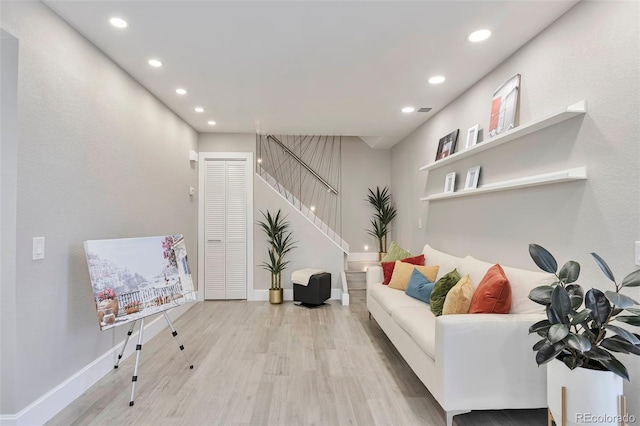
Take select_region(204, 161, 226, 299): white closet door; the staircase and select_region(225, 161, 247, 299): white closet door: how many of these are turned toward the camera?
3

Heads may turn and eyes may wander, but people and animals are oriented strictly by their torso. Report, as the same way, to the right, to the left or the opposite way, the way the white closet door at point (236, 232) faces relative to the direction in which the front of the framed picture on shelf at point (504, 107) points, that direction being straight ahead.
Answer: to the left

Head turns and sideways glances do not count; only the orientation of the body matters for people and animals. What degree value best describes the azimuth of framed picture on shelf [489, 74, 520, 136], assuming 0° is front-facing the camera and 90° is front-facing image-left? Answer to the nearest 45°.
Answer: approximately 45°

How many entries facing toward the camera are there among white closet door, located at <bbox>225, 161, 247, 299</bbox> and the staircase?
2

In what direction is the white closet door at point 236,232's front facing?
toward the camera

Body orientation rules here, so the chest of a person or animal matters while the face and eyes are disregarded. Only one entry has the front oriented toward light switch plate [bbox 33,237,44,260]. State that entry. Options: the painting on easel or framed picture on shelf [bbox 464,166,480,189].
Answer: the framed picture on shelf

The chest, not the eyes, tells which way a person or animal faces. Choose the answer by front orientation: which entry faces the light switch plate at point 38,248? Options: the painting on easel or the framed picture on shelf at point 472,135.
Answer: the framed picture on shelf

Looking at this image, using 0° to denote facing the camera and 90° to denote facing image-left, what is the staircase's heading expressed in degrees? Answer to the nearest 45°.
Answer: approximately 0°

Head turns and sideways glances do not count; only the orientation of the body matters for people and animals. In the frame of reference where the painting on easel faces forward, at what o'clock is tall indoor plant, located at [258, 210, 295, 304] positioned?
The tall indoor plant is roughly at 9 o'clock from the painting on easel.

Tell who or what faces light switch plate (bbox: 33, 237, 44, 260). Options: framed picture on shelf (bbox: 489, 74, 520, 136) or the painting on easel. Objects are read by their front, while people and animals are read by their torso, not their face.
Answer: the framed picture on shelf

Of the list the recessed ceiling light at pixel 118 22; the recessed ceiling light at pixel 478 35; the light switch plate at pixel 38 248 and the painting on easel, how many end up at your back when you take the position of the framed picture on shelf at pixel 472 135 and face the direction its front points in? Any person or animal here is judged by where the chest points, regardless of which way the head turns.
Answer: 0

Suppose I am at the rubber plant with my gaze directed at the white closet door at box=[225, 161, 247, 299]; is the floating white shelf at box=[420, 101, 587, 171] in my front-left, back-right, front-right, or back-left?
front-right

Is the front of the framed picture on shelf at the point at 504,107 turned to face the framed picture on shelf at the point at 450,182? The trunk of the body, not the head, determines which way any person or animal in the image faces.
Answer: no

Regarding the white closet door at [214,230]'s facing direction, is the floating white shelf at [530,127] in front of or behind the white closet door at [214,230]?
in front

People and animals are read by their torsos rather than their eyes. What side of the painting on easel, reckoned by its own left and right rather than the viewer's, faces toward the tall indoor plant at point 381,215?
left

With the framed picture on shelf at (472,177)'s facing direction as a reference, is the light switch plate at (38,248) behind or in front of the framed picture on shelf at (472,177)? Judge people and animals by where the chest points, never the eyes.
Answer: in front

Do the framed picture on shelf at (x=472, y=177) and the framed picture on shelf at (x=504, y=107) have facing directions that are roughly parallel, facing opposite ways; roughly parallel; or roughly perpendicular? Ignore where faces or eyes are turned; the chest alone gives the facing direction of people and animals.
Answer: roughly parallel

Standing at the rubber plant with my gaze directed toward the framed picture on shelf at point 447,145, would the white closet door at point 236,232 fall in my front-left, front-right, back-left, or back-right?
front-left

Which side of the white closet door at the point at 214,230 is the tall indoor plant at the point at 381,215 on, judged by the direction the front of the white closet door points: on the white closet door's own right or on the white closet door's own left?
on the white closet door's own left
